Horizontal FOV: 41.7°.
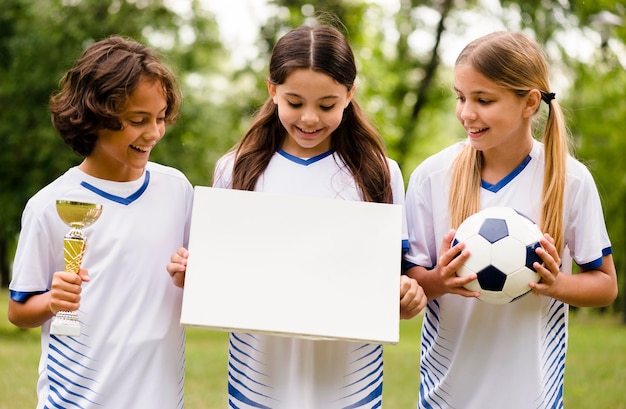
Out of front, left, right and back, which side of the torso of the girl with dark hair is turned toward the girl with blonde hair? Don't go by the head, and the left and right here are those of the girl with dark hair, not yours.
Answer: left

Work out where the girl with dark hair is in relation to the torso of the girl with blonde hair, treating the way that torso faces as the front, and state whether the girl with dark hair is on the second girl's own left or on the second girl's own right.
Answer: on the second girl's own right

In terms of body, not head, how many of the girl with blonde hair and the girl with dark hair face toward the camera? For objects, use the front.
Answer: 2

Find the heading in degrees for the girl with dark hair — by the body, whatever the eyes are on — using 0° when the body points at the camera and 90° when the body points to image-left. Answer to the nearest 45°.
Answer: approximately 0°

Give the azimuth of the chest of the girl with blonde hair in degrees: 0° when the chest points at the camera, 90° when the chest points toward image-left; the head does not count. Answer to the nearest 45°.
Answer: approximately 0°
